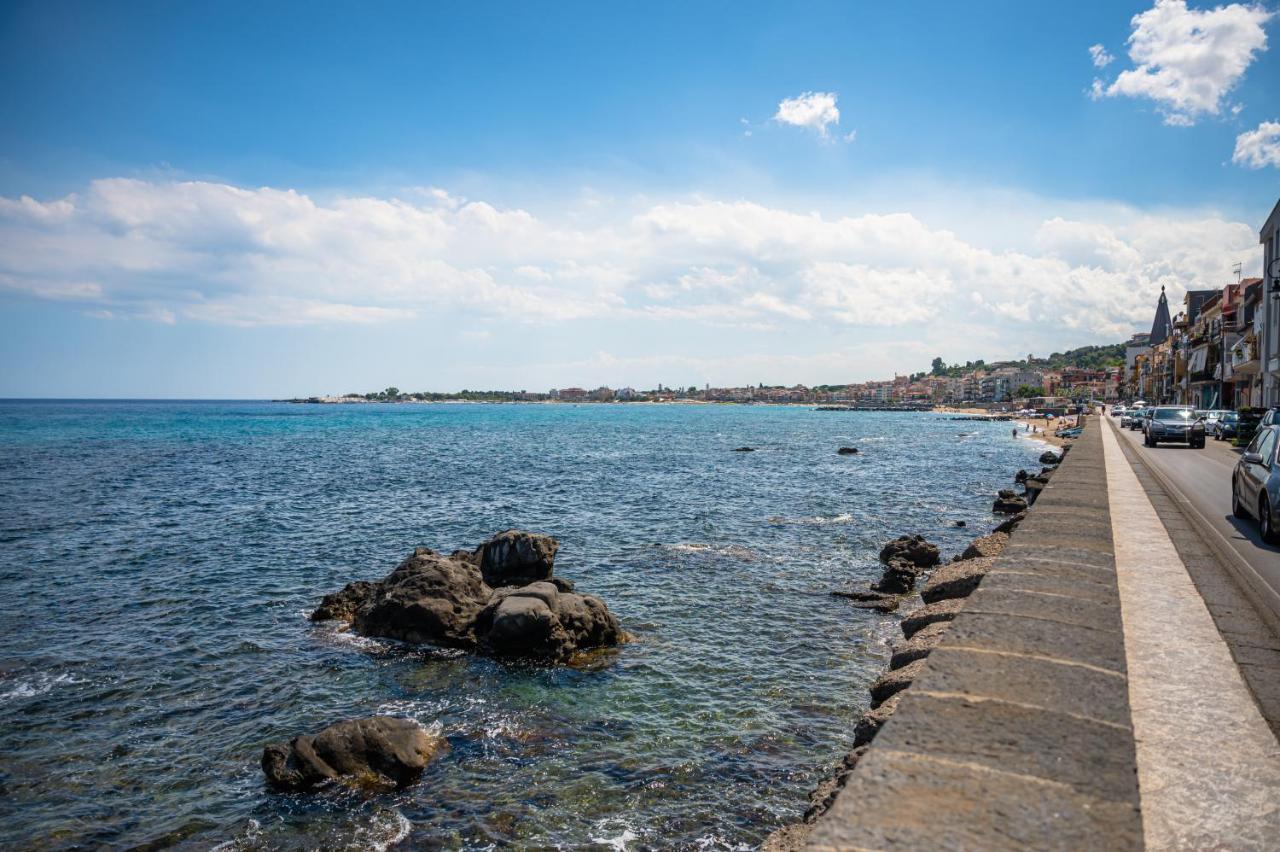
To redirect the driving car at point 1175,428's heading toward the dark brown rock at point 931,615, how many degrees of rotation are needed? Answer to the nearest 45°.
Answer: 0° — it already faces it

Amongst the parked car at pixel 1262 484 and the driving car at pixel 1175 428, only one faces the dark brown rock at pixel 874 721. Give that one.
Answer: the driving car at pixel 1175 428

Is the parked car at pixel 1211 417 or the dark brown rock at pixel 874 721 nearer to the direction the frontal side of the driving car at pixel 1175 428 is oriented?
the dark brown rock

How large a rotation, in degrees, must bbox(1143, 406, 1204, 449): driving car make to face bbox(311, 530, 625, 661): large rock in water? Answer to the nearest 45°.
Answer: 0° — it already faces it

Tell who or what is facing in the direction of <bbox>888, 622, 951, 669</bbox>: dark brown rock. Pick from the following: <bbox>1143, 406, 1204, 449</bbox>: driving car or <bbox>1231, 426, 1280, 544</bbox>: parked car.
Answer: <bbox>1143, 406, 1204, 449</bbox>: driving car

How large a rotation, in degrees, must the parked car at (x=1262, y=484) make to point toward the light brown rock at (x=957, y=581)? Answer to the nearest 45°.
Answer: approximately 90° to its left

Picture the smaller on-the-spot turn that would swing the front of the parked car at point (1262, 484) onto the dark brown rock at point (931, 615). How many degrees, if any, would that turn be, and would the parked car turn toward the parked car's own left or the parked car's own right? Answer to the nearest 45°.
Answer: approximately 90° to the parked car's own left

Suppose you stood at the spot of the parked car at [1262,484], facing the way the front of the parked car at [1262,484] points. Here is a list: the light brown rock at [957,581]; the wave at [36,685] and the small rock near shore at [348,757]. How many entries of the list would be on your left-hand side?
3

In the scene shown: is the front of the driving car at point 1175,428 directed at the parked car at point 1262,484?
yes

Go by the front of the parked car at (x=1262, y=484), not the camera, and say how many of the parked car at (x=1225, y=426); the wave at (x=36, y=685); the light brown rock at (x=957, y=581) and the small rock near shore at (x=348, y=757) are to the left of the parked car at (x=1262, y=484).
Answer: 3

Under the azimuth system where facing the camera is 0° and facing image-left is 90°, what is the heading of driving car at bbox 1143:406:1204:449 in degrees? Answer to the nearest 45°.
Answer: approximately 0°

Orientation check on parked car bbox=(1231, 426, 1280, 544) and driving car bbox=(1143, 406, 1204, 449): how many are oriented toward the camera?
1

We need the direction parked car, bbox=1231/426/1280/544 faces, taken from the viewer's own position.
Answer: facing away from the viewer and to the left of the viewer
